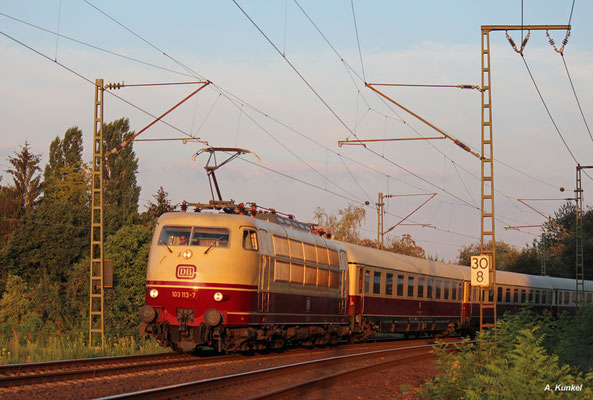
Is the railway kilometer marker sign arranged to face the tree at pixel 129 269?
no

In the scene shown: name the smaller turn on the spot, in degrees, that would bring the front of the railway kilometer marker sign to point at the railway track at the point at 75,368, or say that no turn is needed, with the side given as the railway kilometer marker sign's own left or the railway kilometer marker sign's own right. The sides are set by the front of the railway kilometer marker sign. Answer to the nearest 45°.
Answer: approximately 45° to the railway kilometer marker sign's own right

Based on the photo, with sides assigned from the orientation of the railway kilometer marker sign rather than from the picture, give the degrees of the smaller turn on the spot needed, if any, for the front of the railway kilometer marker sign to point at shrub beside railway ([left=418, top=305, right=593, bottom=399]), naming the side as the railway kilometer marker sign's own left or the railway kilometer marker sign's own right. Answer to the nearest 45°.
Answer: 0° — it already faces it

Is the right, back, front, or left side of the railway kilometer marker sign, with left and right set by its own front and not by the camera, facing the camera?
front

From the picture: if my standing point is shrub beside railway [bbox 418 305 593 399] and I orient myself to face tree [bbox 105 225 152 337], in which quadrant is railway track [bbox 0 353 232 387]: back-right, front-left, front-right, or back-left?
front-left

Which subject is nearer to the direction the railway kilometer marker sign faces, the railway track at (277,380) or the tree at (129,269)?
the railway track
